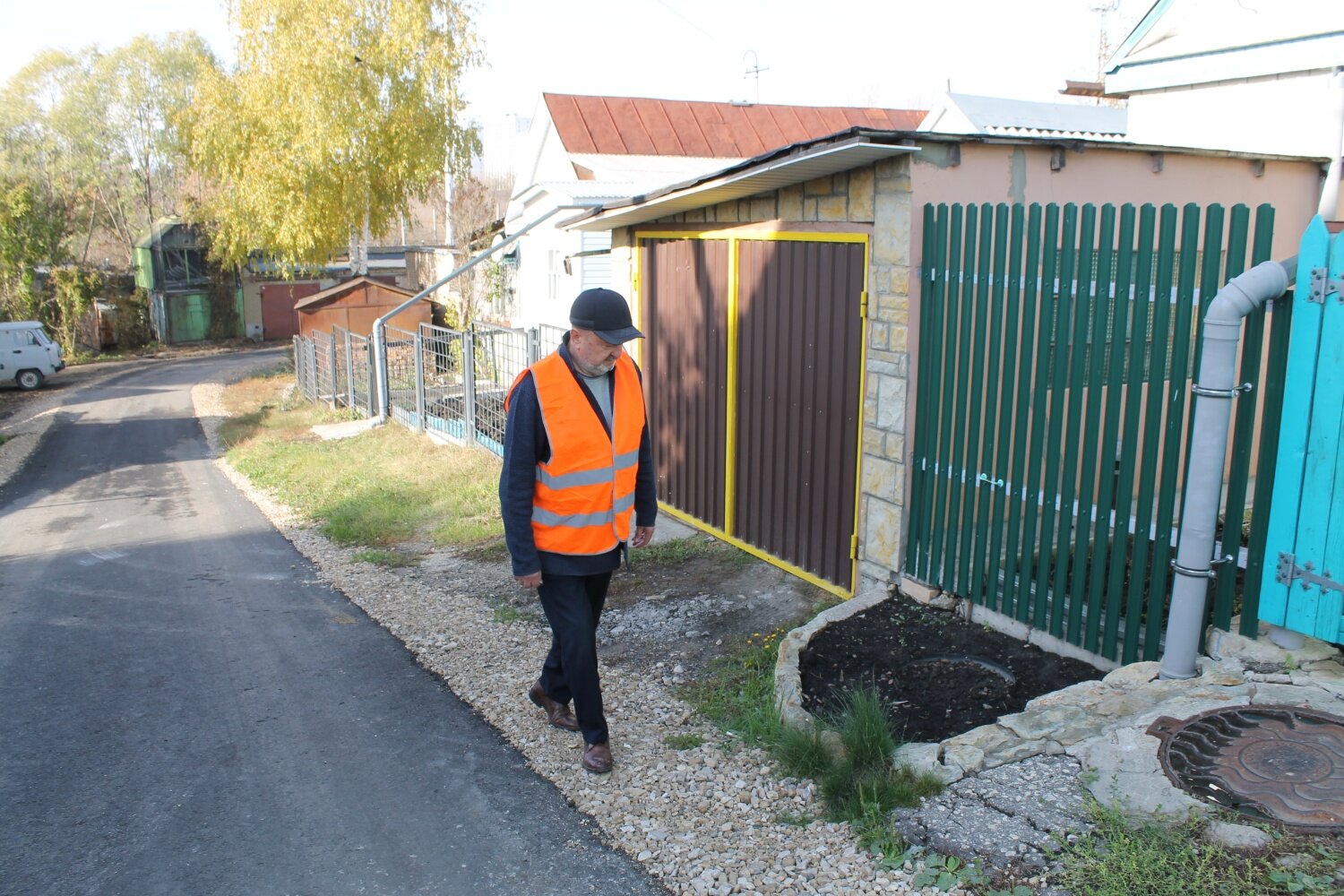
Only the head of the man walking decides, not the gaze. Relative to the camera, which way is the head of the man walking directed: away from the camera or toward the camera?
toward the camera

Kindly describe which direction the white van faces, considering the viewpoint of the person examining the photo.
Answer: facing to the right of the viewer

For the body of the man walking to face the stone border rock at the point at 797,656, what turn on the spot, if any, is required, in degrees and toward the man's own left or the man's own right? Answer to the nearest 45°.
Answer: approximately 90° to the man's own left

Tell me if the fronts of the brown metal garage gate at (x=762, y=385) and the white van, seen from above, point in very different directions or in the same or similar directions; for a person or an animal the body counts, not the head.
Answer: very different directions

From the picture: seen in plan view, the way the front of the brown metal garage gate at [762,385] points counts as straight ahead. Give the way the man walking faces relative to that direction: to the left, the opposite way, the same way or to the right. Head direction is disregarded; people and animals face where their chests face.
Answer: to the left

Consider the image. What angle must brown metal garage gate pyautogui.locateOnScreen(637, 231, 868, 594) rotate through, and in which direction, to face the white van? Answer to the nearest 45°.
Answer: approximately 90° to its right

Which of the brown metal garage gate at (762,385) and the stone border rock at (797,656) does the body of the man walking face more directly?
the stone border rock

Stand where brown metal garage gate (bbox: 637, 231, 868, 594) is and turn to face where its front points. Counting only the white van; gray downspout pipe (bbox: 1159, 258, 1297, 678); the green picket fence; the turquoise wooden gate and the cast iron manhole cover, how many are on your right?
1

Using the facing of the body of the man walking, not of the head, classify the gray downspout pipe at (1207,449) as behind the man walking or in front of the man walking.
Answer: in front
